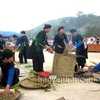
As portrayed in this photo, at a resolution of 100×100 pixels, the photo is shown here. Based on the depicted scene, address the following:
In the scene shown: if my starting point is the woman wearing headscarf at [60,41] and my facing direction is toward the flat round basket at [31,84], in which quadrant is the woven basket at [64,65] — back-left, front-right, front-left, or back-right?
front-left

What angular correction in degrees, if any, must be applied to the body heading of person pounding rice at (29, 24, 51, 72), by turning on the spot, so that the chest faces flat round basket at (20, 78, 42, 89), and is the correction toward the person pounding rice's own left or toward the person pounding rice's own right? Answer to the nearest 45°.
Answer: approximately 90° to the person pounding rice's own right

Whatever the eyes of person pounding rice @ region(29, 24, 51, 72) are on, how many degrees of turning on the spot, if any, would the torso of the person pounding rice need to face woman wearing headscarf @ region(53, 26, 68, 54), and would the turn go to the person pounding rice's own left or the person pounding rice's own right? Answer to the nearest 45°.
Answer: approximately 45° to the person pounding rice's own left

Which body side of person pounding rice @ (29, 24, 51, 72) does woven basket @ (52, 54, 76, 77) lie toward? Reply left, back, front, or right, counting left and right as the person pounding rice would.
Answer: front

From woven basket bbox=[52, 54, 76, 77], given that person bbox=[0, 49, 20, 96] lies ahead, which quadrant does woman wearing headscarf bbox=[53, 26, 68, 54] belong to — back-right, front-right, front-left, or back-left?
back-right

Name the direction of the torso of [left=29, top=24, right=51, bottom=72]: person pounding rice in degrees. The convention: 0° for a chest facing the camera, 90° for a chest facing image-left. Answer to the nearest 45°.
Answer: approximately 270°

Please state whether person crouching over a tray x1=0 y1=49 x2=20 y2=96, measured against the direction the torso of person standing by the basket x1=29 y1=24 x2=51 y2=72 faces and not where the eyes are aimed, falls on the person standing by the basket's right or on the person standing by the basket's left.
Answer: on the person standing by the basket's right

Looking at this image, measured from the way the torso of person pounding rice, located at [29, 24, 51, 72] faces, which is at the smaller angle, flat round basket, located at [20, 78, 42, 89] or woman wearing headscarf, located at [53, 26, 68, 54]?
the woman wearing headscarf

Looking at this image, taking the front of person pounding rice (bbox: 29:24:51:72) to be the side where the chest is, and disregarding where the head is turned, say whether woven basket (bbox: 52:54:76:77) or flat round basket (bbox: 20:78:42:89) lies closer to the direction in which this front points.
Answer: the woven basket
